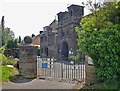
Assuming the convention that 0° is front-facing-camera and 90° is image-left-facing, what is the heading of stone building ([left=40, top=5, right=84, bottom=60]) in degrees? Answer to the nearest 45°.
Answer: approximately 45°

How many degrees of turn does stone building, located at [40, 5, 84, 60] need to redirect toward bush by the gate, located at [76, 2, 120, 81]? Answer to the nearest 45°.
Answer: approximately 45° to its left

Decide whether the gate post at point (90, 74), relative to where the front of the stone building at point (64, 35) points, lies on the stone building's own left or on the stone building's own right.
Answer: on the stone building's own left
